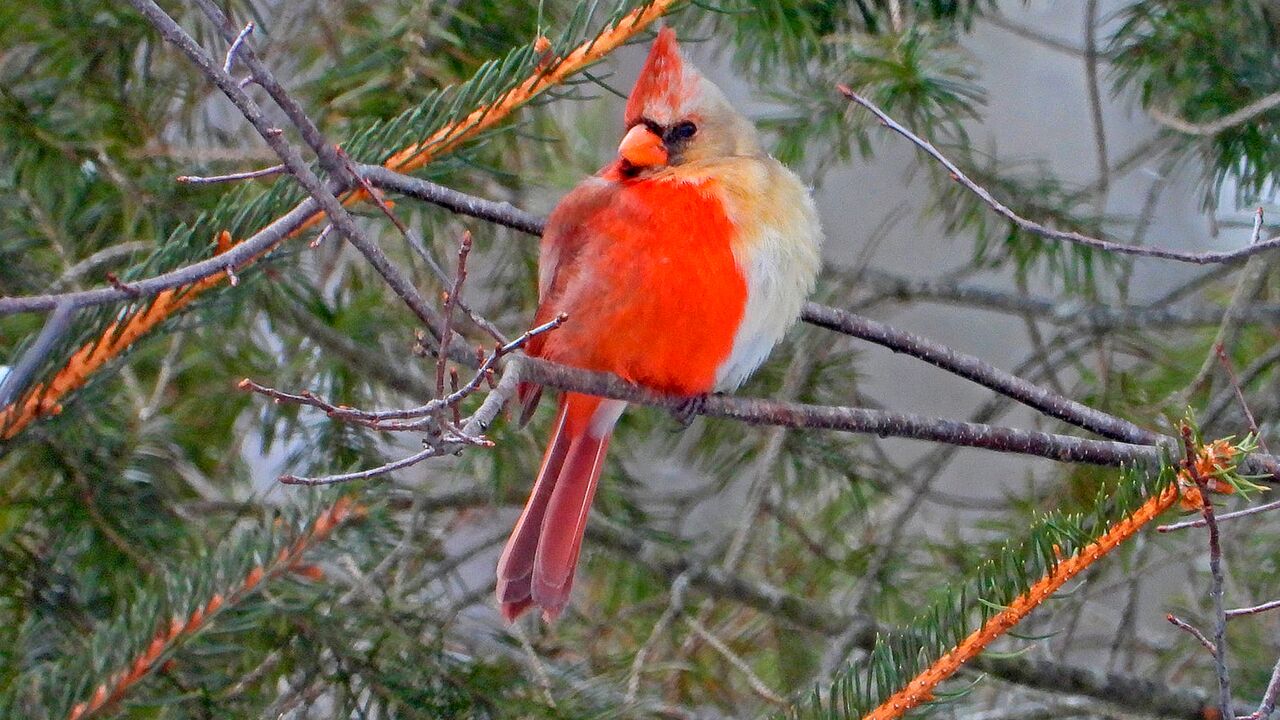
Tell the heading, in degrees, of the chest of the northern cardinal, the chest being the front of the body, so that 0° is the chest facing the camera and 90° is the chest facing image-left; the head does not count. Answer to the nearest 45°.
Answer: approximately 315°
